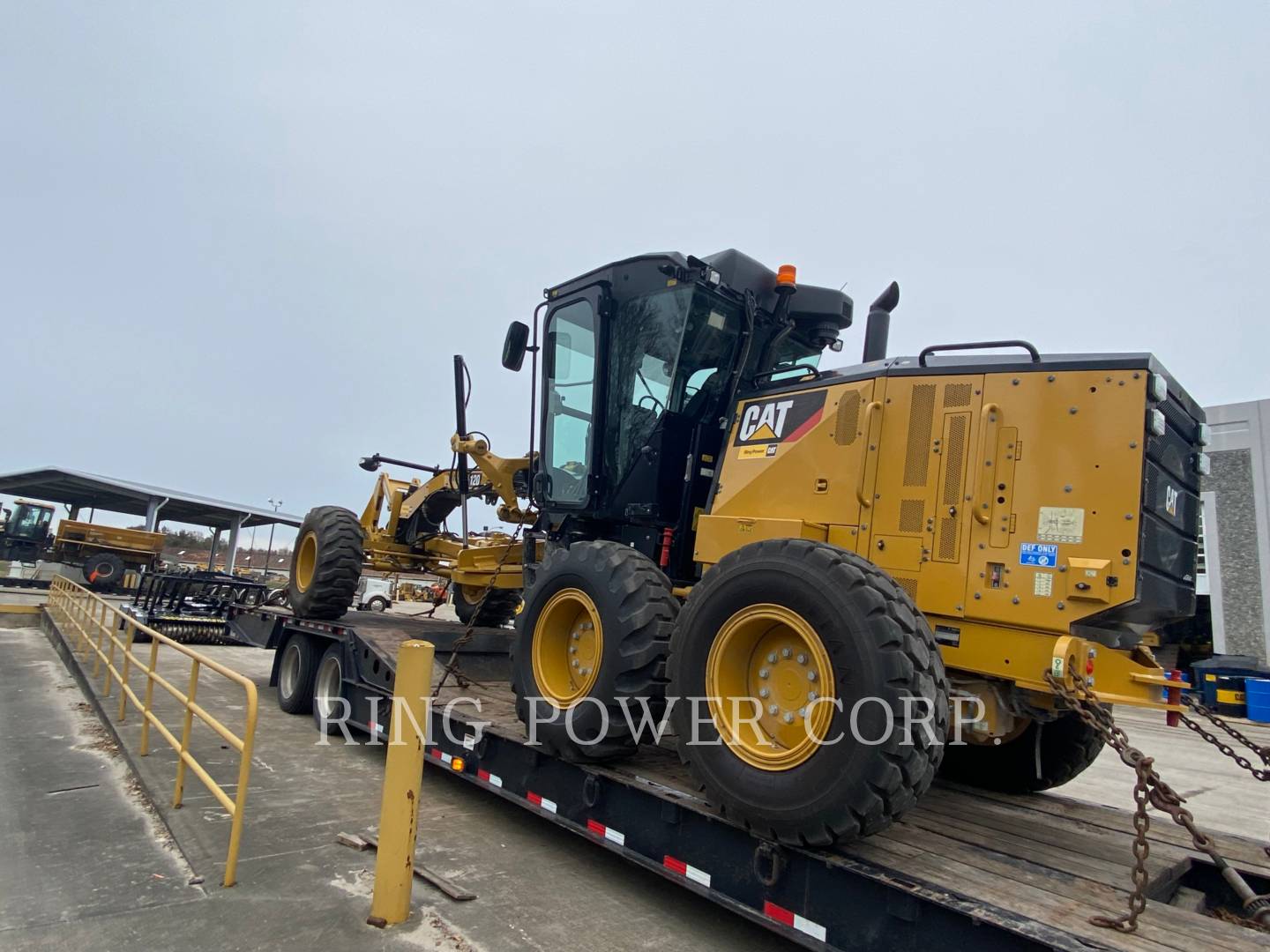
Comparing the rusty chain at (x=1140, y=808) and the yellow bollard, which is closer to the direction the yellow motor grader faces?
the yellow bollard

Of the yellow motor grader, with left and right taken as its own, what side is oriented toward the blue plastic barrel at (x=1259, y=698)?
right

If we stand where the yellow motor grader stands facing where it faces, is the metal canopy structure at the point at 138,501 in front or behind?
in front

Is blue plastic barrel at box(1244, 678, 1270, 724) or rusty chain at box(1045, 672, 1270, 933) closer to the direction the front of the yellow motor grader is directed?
the blue plastic barrel

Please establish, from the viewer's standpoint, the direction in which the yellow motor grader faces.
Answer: facing away from the viewer and to the left of the viewer

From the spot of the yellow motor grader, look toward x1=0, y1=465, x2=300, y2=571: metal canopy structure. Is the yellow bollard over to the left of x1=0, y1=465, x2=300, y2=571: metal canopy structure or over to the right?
left
